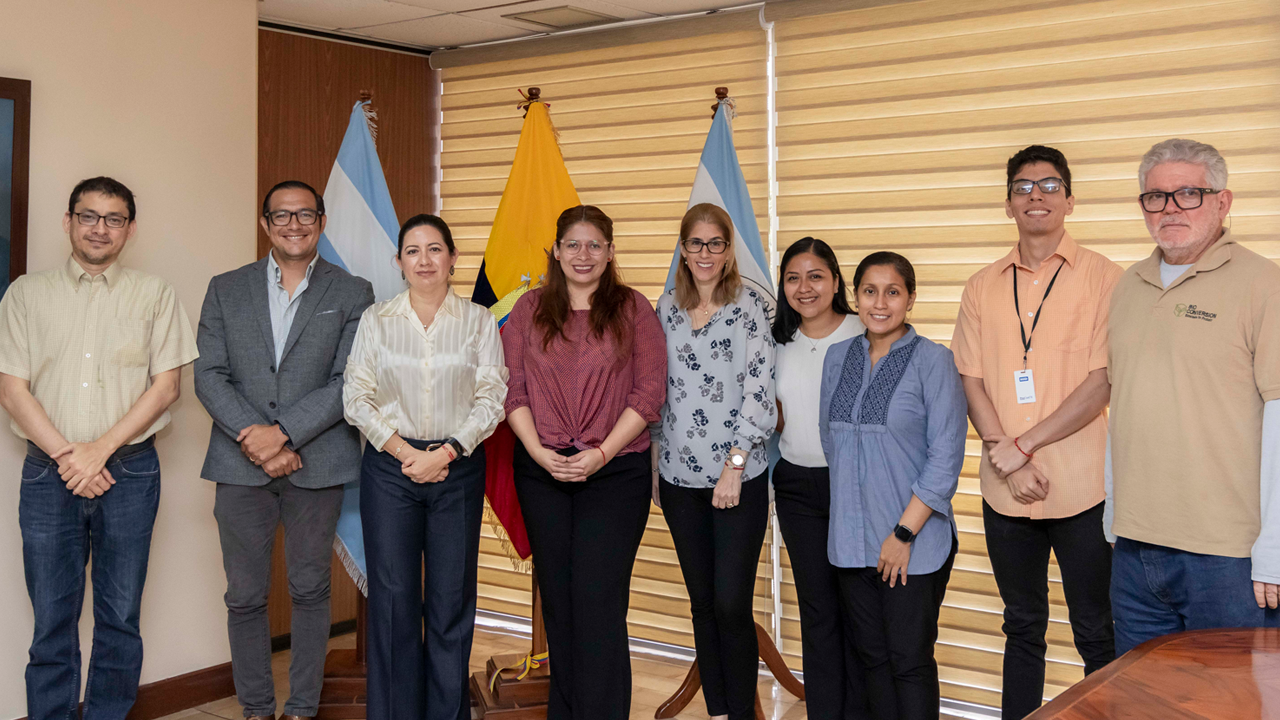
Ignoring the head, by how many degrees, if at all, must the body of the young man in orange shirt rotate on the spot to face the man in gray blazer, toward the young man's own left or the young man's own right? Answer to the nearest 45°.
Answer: approximately 90° to the young man's own right

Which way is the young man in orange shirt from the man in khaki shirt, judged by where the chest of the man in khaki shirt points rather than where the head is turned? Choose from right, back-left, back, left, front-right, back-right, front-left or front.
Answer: right

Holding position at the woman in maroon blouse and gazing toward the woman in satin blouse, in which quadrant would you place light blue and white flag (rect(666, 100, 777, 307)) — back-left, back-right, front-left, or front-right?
back-right

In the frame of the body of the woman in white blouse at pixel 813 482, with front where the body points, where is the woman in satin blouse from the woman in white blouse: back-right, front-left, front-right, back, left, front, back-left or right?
right

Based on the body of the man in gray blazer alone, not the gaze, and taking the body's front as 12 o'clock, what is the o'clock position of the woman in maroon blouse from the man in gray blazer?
The woman in maroon blouse is roughly at 10 o'clock from the man in gray blazer.

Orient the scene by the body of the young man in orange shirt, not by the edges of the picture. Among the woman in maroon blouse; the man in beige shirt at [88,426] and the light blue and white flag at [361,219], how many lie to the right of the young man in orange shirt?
3

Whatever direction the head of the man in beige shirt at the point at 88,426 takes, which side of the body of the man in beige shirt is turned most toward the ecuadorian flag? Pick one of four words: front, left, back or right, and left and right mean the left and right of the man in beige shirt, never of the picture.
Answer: left

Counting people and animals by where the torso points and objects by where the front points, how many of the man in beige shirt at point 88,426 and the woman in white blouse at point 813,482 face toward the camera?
2
